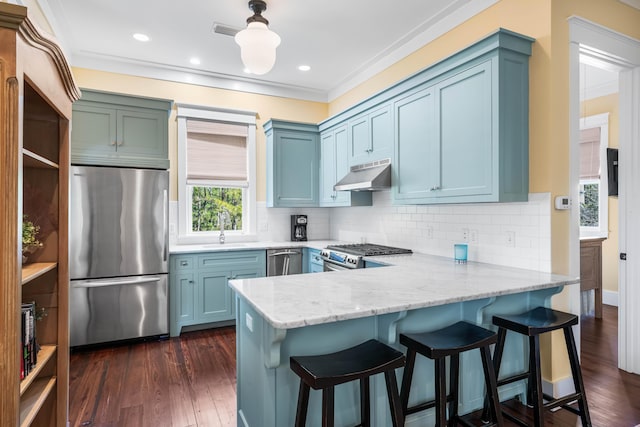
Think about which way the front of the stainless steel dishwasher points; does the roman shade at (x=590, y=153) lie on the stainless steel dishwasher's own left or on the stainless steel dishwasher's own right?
on the stainless steel dishwasher's own left

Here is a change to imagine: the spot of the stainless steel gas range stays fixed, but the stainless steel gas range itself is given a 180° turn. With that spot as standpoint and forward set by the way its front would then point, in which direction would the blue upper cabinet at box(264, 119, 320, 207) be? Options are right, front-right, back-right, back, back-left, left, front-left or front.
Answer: left

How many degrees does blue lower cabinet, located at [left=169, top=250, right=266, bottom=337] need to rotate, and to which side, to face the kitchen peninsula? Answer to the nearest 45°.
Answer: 0° — it already faces it

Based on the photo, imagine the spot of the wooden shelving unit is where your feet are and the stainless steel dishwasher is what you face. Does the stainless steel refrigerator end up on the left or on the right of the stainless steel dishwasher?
left

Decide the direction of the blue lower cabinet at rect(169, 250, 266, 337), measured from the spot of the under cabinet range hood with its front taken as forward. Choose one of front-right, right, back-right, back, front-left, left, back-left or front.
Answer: front-right

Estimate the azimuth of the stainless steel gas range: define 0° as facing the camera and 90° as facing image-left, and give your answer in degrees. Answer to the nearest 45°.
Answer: approximately 45°

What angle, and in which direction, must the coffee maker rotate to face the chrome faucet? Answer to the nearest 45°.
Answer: approximately 90° to its right

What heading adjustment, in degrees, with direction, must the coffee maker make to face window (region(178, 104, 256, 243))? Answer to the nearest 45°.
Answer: approximately 90° to its right

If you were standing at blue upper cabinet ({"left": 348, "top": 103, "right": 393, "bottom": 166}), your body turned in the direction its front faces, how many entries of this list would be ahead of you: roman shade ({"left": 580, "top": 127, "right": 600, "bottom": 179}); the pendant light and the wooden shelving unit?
2
